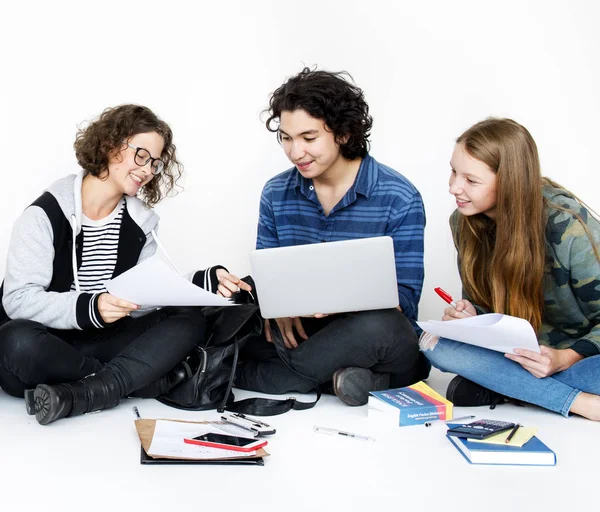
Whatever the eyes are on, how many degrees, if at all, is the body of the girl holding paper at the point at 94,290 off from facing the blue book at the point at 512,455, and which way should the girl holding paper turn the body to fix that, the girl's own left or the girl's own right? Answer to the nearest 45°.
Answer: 0° — they already face it

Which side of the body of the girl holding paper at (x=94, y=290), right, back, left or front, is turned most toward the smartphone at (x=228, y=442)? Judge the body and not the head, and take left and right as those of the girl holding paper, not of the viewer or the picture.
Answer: front

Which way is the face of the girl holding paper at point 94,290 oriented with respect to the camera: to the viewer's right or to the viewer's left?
to the viewer's right

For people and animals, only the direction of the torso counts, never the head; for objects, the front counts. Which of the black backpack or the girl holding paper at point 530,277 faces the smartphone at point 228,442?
the girl holding paper

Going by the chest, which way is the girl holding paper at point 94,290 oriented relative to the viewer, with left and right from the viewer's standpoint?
facing the viewer and to the right of the viewer

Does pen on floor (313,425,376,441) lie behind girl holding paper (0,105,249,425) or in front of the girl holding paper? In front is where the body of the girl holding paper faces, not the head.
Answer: in front

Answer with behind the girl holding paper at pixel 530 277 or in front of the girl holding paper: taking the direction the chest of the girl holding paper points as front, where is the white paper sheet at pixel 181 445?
in front

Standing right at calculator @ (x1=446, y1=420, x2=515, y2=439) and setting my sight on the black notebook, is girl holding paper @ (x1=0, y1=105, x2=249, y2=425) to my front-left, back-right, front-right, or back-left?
front-right

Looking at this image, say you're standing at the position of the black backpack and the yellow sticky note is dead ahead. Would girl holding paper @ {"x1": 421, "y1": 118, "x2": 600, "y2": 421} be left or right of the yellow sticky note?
left

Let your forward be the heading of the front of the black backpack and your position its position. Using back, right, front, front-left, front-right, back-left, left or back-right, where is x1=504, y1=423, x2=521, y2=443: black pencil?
back-left

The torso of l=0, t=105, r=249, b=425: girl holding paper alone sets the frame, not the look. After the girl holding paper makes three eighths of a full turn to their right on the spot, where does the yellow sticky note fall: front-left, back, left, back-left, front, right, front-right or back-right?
back-left

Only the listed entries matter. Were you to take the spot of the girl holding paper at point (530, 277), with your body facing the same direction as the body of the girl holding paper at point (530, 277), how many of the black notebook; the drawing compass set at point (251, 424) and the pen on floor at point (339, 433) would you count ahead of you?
3

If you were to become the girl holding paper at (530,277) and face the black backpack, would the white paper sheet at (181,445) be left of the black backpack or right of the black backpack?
left

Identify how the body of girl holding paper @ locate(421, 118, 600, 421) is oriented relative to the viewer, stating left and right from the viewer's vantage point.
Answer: facing the viewer and to the left of the viewer
